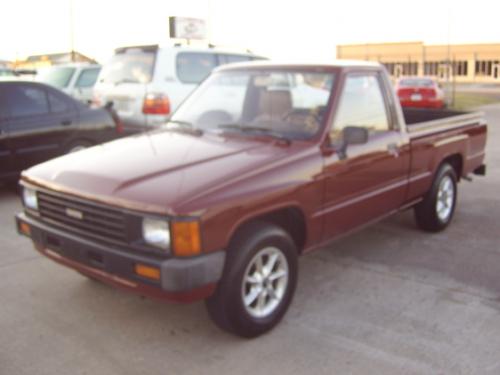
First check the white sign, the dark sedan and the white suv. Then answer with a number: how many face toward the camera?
1

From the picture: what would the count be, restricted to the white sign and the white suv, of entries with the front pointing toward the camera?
1

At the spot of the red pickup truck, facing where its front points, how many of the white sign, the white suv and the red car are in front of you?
0

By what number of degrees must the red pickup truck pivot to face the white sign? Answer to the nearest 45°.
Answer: approximately 135° to its right

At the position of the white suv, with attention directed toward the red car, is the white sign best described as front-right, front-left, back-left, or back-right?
front-left

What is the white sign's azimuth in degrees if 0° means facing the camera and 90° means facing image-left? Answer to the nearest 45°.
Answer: approximately 0°

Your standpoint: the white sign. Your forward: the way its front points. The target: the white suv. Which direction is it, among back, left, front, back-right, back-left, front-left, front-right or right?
front

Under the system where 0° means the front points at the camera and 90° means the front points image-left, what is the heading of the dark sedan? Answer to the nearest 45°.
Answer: approximately 90°

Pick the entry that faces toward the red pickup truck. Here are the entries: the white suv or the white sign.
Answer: the white sign

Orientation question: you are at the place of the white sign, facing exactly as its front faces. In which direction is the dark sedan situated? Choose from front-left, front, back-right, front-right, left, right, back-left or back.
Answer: front

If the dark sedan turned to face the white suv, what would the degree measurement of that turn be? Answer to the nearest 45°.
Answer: approximately 135° to its right

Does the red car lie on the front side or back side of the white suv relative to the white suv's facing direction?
on the front side

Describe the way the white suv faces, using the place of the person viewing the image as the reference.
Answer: facing away from the viewer and to the right of the viewer

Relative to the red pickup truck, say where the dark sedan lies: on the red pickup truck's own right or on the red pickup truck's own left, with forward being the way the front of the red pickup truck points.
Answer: on the red pickup truck's own right

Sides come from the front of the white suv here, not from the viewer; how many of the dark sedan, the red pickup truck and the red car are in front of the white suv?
1

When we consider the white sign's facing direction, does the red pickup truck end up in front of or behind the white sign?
in front
